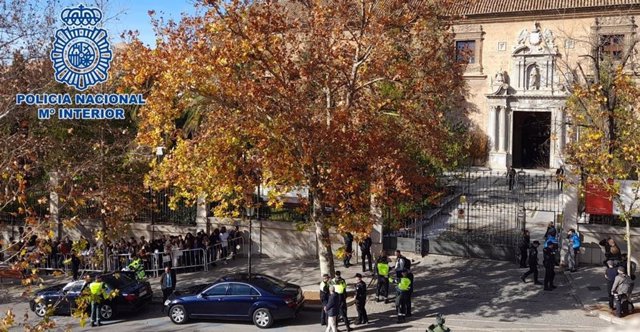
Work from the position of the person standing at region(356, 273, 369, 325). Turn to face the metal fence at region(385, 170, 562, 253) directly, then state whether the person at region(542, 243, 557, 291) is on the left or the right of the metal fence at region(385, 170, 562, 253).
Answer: right

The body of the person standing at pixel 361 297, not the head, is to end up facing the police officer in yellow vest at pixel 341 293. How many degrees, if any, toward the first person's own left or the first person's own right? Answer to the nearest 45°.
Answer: approximately 45° to the first person's own left

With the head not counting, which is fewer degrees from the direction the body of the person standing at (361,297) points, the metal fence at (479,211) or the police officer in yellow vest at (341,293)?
the police officer in yellow vest

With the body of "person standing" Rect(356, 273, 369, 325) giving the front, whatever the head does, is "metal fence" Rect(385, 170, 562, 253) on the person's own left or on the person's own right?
on the person's own right

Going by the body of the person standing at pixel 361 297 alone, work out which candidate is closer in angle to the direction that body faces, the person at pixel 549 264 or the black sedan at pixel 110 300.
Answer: the black sedan

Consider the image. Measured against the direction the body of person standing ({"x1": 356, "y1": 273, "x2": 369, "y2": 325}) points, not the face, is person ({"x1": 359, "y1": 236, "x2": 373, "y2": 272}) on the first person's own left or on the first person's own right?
on the first person's own right

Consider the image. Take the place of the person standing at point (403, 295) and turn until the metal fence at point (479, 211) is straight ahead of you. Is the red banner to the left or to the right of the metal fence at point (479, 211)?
right
